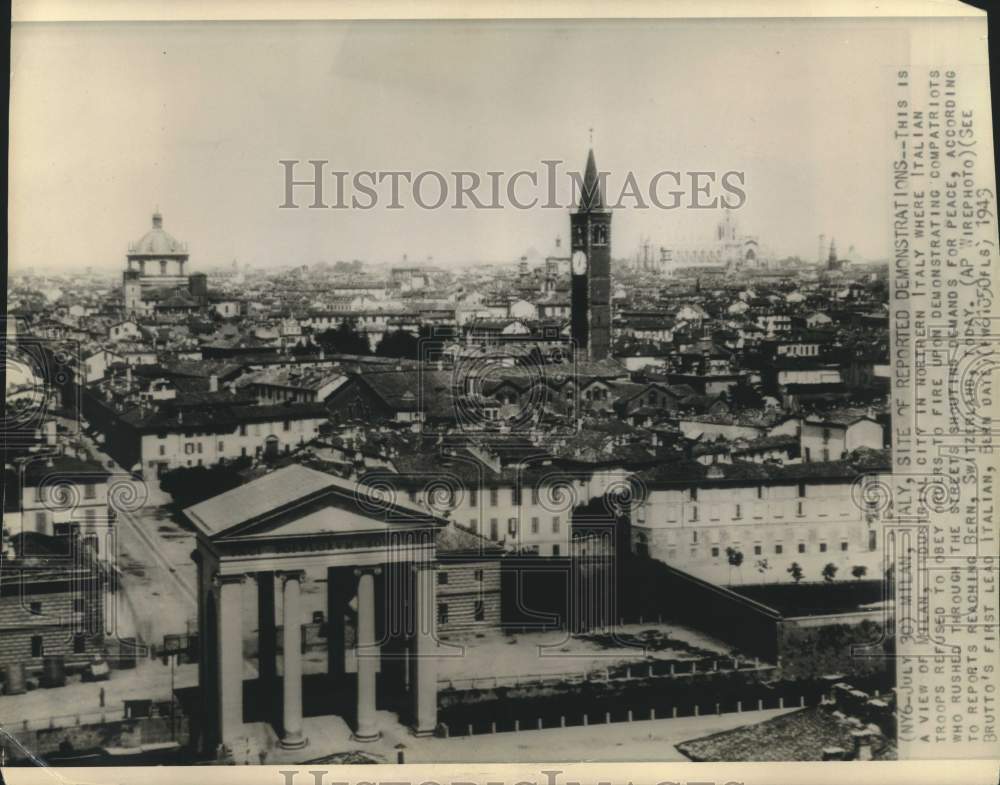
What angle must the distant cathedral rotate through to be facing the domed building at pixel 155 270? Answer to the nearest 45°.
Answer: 0° — it already faces it

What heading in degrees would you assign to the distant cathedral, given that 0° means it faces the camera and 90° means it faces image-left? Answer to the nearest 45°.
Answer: approximately 90°
